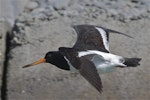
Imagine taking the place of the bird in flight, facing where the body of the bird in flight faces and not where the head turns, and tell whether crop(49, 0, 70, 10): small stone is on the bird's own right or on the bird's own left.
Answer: on the bird's own right

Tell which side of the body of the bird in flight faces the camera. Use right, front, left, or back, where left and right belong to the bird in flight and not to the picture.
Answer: left
